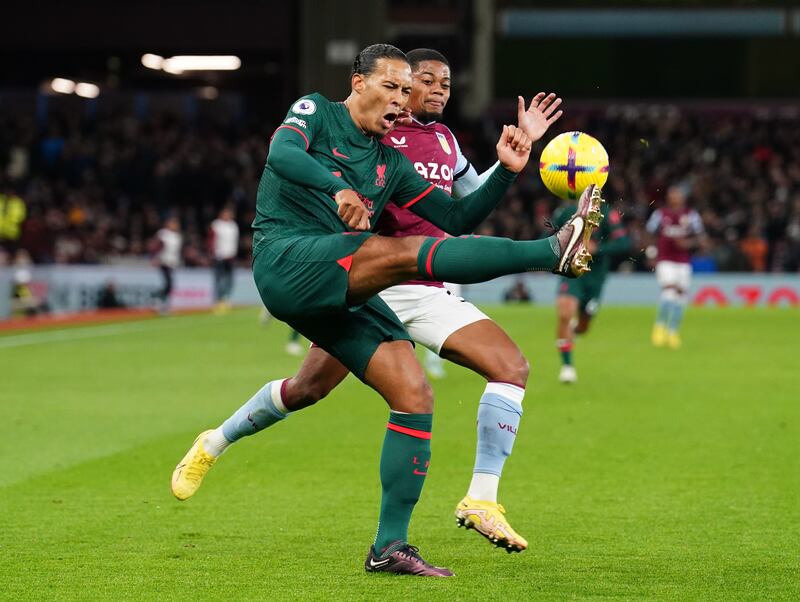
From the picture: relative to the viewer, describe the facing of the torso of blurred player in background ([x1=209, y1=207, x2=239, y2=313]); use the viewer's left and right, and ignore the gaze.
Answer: facing the viewer

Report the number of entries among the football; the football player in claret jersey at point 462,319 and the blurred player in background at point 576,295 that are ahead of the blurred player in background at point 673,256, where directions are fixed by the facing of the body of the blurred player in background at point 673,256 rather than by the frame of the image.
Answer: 3

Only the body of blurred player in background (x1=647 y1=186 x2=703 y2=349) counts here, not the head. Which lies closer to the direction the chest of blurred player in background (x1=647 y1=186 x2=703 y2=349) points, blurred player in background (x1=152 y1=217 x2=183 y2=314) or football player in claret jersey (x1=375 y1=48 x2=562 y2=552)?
the football player in claret jersey

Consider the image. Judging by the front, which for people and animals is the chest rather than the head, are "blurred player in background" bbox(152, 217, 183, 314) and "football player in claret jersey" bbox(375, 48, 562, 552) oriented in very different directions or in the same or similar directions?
same or similar directions

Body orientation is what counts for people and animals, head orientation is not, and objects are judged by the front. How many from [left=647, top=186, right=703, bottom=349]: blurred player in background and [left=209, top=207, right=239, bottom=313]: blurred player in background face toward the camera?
2

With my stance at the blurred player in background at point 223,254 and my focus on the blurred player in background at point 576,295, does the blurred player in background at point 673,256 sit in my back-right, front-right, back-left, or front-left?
front-left

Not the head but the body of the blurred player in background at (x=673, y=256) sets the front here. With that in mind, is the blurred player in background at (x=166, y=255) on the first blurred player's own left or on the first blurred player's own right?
on the first blurred player's own right

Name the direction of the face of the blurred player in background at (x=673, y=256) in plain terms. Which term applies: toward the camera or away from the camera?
toward the camera

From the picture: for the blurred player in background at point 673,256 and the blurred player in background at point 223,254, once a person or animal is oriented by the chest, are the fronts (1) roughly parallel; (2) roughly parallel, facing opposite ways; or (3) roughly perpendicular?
roughly parallel

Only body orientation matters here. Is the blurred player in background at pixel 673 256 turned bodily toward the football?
yes

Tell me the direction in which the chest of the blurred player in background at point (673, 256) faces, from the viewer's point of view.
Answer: toward the camera

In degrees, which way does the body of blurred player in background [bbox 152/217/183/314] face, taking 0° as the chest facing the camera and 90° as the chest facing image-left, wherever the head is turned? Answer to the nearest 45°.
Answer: approximately 315°

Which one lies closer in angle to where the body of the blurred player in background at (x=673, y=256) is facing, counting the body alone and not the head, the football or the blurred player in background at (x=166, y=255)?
the football

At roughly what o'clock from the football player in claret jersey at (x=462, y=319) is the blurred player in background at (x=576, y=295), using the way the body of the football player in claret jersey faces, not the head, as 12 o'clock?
The blurred player in background is roughly at 8 o'clock from the football player in claret jersey.
